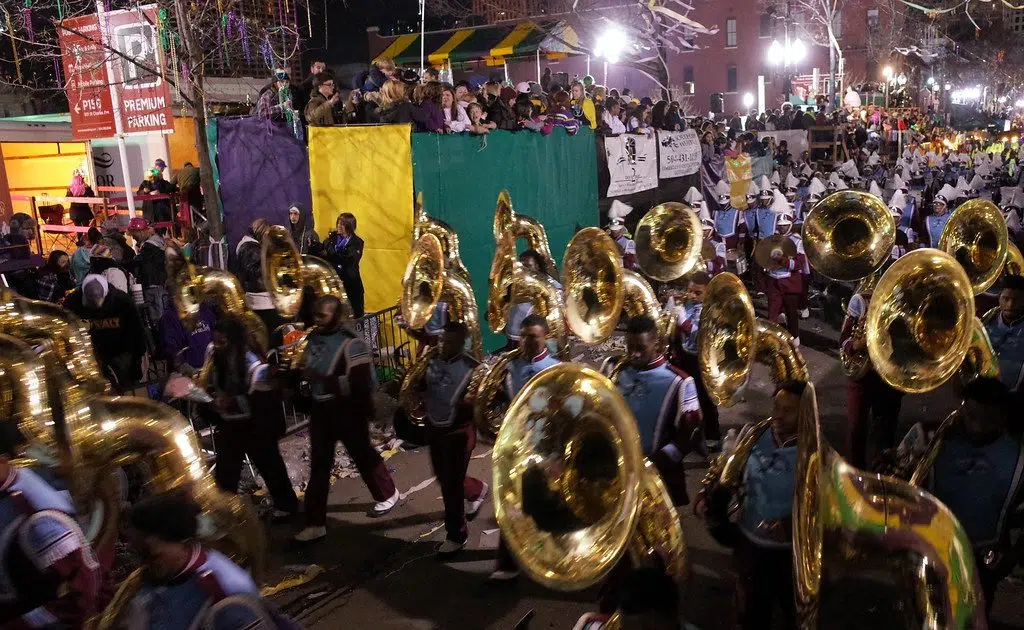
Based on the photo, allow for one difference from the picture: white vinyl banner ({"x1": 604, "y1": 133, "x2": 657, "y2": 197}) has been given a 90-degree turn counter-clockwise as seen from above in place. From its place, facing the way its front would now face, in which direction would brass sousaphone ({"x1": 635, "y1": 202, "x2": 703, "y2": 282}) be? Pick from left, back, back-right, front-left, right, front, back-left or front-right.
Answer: right

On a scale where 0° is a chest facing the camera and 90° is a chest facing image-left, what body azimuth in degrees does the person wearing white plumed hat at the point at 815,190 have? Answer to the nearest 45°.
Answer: approximately 45°

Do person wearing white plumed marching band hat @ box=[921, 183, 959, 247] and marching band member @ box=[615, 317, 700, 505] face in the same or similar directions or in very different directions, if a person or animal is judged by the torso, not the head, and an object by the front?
same or similar directions

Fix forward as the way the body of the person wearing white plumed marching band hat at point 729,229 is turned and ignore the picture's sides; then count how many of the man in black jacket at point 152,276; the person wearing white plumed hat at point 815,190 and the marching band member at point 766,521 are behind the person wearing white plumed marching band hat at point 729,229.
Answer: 1

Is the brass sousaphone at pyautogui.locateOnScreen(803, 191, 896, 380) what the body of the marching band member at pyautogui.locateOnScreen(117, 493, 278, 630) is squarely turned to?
no

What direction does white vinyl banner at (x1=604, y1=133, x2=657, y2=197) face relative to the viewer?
toward the camera

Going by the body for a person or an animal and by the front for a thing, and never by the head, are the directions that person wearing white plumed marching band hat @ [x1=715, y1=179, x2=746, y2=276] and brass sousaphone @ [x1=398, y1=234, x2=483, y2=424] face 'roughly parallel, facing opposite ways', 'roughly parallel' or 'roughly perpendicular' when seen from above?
roughly parallel

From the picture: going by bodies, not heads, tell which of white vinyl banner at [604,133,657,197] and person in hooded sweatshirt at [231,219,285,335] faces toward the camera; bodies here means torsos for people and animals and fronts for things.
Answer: the white vinyl banner

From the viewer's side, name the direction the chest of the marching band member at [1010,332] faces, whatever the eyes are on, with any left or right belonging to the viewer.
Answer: facing the viewer and to the left of the viewer

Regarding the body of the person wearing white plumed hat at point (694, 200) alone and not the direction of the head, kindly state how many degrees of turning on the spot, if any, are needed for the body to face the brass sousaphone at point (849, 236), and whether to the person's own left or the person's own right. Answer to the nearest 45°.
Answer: approximately 45° to the person's own left

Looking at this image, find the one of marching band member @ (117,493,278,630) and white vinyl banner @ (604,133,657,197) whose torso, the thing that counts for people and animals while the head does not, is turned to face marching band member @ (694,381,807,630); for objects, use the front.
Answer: the white vinyl banner

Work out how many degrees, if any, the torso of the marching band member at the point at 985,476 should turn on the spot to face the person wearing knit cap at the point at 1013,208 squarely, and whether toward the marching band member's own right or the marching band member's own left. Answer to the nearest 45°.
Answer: approximately 135° to the marching band member's own right

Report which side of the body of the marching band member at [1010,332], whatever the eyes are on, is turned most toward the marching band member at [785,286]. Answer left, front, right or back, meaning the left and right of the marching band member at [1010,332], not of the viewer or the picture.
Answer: right

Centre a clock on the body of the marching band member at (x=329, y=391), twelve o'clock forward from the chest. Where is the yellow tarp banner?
The yellow tarp banner is roughly at 5 o'clock from the marching band member.

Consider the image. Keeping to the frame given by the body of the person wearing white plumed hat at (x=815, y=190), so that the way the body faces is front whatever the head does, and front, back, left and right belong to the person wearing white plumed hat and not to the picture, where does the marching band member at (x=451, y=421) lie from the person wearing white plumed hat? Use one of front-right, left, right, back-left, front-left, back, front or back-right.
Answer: front-left

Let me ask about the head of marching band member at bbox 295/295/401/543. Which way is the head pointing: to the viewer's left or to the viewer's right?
to the viewer's left

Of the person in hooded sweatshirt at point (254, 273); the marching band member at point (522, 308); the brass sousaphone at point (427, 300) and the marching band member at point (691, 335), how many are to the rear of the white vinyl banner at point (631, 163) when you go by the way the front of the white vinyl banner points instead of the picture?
0

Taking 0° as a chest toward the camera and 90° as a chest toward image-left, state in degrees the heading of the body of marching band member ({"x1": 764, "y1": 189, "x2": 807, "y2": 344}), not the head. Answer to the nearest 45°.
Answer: approximately 45°

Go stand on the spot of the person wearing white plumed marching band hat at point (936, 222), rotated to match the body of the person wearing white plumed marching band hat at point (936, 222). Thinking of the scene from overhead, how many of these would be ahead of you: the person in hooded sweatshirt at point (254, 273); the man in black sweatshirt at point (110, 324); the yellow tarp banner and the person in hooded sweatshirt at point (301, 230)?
4
